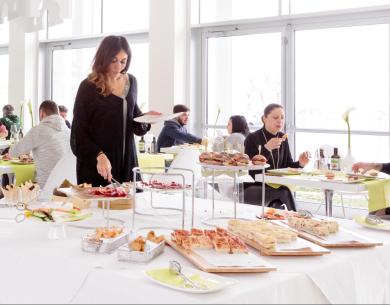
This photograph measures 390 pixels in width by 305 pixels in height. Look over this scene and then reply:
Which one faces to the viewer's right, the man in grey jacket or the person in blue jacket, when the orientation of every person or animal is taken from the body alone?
the person in blue jacket

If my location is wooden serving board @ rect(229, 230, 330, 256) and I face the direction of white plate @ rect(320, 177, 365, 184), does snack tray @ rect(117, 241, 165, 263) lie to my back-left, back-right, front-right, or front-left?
back-left

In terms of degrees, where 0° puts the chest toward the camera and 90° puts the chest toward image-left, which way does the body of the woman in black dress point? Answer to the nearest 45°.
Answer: approximately 315°

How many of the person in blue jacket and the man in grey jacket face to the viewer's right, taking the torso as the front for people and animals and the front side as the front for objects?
1

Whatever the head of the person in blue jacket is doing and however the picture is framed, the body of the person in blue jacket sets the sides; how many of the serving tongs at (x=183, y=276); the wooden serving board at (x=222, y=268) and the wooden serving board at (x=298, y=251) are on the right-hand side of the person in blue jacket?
3

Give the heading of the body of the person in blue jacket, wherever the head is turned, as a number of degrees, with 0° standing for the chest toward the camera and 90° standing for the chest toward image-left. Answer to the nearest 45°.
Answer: approximately 270°

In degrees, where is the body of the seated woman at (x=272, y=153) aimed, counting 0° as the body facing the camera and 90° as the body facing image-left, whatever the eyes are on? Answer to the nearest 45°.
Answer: approximately 315°
